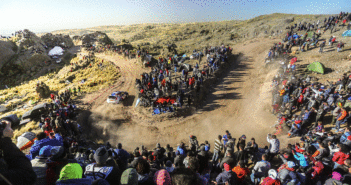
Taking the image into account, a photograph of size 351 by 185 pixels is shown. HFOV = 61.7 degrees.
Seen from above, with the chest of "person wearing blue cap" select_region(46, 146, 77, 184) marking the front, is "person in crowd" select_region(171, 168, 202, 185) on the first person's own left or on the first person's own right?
on the first person's own right

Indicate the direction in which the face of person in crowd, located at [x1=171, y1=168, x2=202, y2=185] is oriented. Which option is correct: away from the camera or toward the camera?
away from the camera

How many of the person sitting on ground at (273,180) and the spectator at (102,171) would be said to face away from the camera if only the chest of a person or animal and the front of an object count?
2

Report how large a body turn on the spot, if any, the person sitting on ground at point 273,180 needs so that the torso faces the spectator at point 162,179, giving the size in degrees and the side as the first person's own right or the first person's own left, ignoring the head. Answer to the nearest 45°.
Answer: approximately 135° to the first person's own left

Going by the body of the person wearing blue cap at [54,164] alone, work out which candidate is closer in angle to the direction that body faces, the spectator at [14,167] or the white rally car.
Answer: the white rally car

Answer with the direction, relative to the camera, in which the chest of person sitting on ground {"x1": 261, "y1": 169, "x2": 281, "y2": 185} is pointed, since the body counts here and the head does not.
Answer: away from the camera

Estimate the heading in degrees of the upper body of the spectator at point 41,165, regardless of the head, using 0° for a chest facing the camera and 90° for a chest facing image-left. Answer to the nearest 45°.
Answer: approximately 225°

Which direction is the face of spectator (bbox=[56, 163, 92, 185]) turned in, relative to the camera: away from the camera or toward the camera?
away from the camera

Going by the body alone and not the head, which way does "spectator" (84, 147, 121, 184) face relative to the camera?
away from the camera

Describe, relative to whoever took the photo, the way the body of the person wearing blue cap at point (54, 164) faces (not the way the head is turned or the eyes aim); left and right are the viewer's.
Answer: facing away from the viewer and to the right of the viewer

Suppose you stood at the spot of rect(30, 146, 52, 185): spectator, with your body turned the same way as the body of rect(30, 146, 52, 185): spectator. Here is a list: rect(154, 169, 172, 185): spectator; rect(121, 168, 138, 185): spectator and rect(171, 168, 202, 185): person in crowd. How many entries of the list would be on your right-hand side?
3
